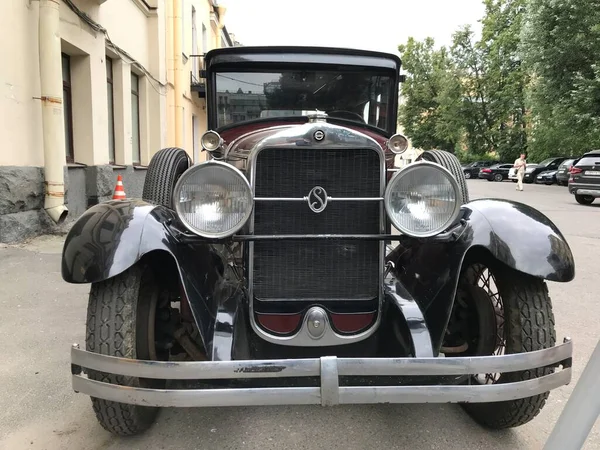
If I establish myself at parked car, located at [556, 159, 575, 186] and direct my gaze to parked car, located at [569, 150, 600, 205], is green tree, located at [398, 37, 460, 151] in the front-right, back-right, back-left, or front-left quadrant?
back-right

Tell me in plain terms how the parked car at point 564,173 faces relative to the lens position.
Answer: facing away from the viewer and to the right of the viewer

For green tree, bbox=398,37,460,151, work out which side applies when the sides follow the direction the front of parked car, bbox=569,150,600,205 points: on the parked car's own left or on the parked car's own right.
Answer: on the parked car's own left

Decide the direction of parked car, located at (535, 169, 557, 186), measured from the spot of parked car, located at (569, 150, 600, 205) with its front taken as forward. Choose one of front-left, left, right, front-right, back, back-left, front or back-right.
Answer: front-left

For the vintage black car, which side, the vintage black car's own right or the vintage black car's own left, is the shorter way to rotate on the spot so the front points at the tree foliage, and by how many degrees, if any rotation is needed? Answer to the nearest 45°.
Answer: approximately 180°

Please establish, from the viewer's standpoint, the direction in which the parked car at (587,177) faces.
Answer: facing away from the viewer and to the right of the viewer

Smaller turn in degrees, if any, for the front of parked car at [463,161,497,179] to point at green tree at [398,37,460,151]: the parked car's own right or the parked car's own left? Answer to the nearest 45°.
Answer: approximately 90° to the parked car's own right

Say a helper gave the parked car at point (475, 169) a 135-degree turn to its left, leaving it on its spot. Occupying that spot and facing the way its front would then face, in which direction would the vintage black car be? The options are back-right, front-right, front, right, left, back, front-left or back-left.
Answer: right
